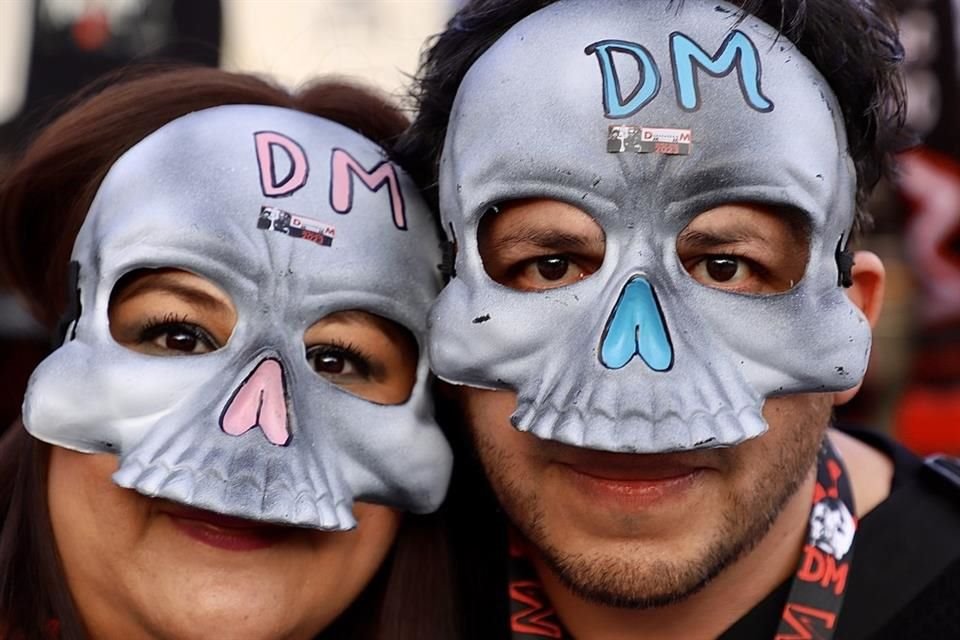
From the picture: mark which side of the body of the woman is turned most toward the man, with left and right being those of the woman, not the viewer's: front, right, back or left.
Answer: left

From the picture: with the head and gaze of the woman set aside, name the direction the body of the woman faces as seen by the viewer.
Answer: toward the camera

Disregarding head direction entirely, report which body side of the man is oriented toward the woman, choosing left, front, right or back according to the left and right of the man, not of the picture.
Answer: right

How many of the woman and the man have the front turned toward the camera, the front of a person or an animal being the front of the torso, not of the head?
2
